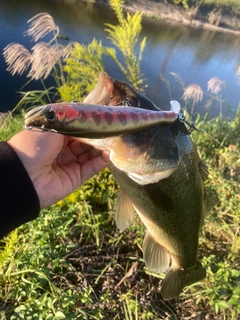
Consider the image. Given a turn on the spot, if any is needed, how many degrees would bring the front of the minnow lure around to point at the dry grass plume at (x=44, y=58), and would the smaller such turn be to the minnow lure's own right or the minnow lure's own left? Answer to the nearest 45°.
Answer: approximately 90° to the minnow lure's own right

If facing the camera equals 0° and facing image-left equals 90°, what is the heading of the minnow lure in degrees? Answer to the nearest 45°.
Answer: approximately 90°
